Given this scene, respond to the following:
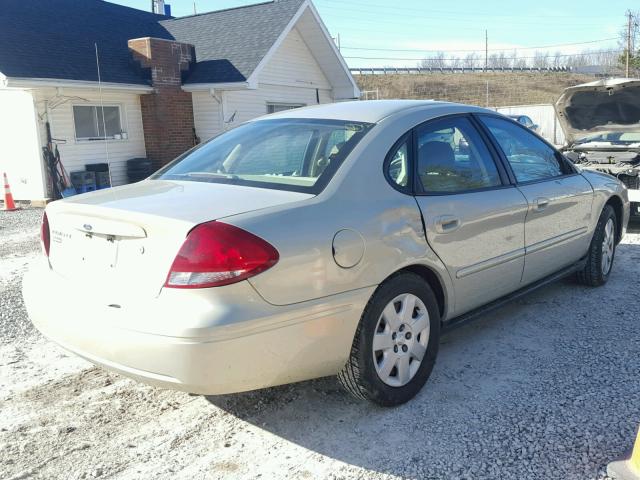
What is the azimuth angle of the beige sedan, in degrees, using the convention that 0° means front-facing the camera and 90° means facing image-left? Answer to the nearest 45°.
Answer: approximately 225°

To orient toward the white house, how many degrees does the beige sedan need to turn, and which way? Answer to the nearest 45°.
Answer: approximately 45° to its left
